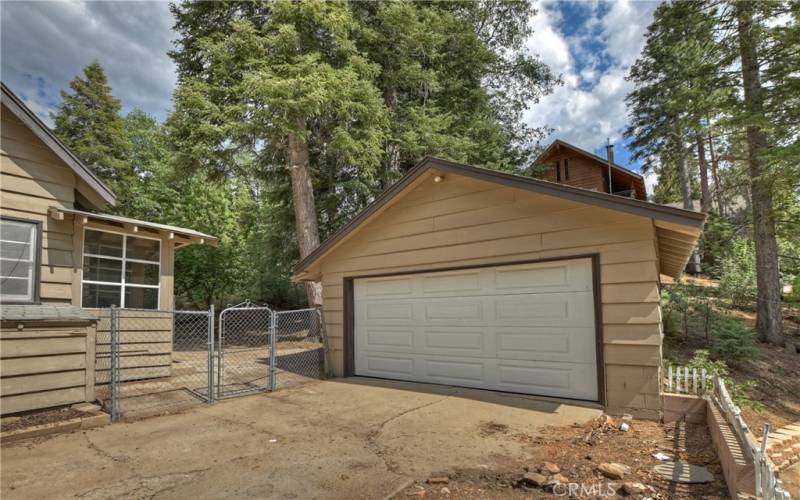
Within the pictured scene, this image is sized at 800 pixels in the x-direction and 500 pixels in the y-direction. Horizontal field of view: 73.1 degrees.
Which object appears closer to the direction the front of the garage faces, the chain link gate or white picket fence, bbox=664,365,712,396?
the chain link gate

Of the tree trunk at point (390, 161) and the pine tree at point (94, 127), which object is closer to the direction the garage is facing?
the pine tree

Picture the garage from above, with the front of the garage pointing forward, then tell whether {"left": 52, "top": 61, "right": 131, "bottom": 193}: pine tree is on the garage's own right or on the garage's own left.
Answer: on the garage's own right

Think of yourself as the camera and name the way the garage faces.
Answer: facing the viewer and to the left of the viewer

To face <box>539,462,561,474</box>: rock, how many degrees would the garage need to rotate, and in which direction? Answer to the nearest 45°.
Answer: approximately 45° to its left

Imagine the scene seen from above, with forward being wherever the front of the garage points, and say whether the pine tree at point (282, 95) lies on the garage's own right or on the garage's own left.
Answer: on the garage's own right

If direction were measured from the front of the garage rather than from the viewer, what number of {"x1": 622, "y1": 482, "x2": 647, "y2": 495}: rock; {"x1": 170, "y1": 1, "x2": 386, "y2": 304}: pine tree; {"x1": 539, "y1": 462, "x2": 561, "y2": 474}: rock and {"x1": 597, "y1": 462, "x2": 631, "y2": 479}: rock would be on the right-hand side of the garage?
1
